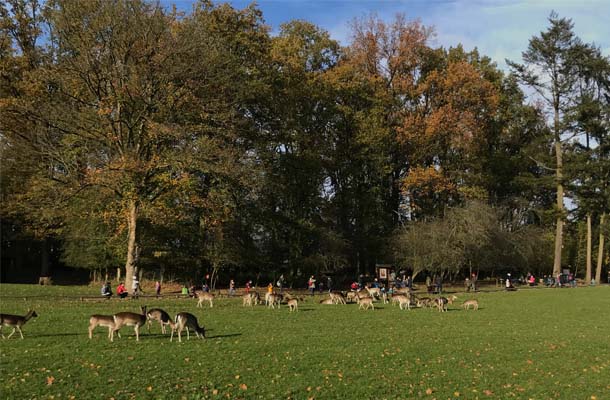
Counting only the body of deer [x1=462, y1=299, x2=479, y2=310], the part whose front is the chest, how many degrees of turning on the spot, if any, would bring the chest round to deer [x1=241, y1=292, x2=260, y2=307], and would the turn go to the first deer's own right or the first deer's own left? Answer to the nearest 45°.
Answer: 0° — it already faces it

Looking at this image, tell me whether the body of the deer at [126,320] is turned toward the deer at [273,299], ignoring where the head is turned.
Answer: no

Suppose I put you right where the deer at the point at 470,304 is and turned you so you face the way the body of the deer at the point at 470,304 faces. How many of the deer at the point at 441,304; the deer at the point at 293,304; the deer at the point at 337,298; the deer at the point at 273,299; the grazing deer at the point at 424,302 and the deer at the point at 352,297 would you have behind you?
0

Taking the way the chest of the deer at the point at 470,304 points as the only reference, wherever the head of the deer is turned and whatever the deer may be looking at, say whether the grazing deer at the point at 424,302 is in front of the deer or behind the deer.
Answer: in front
